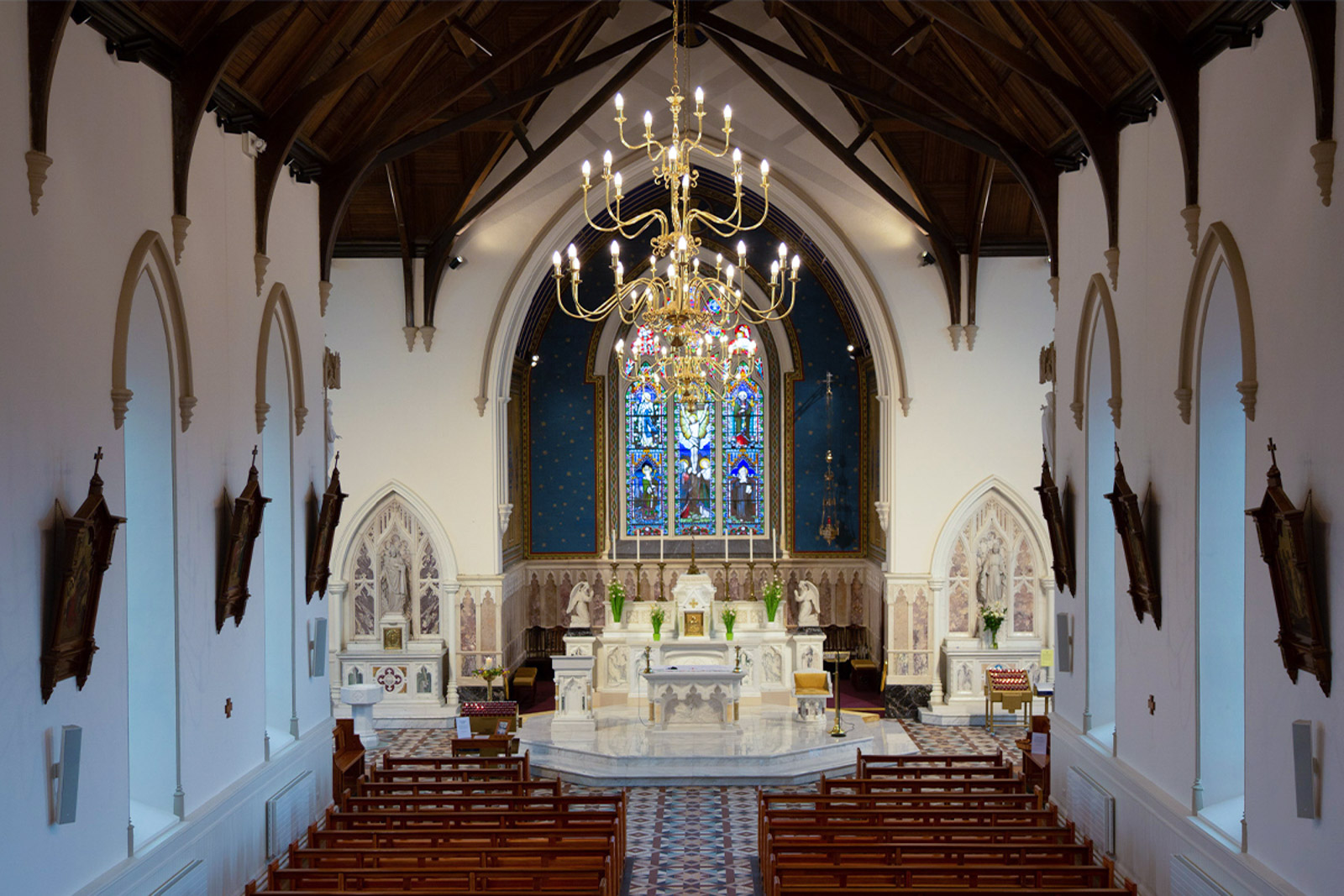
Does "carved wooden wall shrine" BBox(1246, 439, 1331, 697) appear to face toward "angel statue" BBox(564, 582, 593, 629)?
no

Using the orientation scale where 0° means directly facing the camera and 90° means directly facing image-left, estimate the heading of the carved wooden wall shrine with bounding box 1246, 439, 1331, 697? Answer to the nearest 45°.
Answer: approximately 45°

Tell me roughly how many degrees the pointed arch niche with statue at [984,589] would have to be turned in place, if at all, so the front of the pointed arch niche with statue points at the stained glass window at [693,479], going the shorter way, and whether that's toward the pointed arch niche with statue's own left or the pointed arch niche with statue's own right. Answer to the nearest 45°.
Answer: approximately 135° to the pointed arch niche with statue's own right

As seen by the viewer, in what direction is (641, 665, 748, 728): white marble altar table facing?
toward the camera

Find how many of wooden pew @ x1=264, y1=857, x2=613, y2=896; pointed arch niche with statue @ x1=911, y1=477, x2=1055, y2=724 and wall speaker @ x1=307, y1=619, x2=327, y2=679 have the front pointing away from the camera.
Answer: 1

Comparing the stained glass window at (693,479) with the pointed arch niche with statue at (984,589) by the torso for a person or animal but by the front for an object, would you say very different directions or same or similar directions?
same or similar directions

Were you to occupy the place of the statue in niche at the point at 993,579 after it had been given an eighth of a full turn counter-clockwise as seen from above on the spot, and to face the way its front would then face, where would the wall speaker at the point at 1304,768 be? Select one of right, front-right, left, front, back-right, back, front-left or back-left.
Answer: front-right

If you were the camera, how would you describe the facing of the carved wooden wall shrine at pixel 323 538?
facing to the right of the viewer

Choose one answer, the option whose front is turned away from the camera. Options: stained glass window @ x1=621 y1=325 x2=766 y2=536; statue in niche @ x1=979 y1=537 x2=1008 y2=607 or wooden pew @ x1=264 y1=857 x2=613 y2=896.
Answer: the wooden pew

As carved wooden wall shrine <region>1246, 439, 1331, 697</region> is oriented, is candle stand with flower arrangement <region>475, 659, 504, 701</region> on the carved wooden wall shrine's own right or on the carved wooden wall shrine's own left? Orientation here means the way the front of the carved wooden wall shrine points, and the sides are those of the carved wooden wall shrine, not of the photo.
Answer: on the carved wooden wall shrine's own right

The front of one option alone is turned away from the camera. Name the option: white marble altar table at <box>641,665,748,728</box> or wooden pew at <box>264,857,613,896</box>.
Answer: the wooden pew

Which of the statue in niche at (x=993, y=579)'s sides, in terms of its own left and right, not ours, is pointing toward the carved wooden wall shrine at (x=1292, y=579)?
front

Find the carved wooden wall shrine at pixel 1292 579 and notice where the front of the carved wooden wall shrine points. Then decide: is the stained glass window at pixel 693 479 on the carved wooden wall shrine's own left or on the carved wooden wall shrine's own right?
on the carved wooden wall shrine's own right

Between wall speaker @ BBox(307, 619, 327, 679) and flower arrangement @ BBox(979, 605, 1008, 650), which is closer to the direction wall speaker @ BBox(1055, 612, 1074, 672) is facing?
the wall speaker

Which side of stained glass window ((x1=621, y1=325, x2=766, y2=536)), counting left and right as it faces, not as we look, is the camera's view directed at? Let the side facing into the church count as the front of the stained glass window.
front

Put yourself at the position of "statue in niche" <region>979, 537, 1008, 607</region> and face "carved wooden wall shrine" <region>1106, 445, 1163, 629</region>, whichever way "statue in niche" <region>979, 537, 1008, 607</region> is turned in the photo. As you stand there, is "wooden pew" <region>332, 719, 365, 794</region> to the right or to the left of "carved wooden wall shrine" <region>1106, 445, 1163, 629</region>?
right

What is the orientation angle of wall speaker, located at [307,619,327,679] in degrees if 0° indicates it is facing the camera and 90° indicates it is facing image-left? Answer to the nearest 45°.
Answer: approximately 315°

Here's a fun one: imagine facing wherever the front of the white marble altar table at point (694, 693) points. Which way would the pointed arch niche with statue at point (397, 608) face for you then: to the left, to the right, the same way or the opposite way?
the same way
